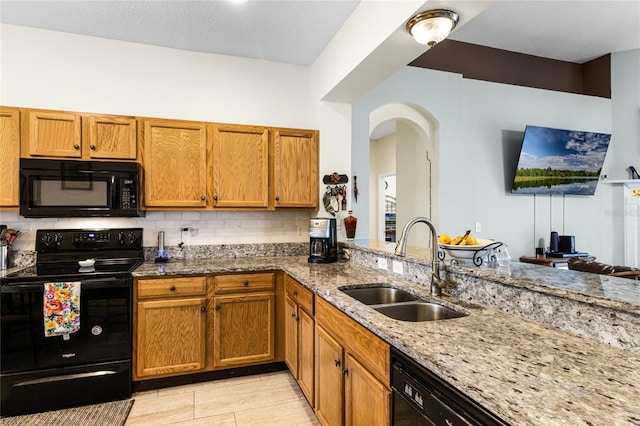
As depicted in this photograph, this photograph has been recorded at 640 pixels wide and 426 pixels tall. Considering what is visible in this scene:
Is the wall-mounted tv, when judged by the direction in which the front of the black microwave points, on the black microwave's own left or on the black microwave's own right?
on the black microwave's own left

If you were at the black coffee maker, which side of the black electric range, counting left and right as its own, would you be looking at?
left

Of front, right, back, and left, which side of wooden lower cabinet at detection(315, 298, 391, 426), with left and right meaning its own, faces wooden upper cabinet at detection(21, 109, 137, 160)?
right

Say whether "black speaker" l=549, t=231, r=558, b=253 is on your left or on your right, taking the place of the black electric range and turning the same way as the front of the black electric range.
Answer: on your left

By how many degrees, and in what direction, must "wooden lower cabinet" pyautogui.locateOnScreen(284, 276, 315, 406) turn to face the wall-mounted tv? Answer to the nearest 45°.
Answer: approximately 180°

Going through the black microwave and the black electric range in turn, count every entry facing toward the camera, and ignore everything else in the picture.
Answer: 2
